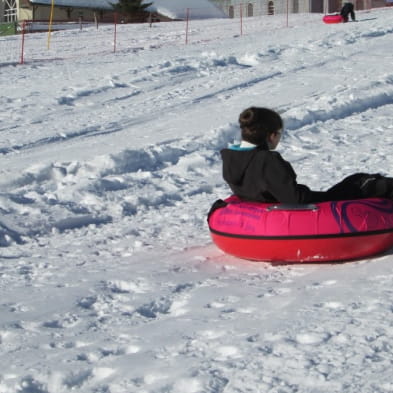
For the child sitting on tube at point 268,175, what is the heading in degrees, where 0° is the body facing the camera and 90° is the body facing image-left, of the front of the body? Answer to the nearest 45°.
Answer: approximately 225°

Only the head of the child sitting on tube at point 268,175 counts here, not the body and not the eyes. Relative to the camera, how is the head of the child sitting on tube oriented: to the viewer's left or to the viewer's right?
to the viewer's right

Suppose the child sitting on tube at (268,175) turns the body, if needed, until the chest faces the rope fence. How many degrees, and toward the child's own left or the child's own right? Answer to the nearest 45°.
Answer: approximately 45° to the child's own left
